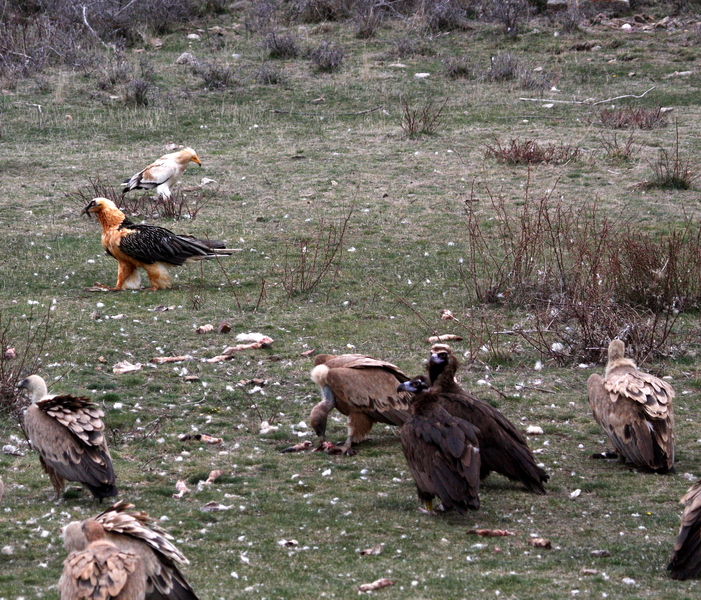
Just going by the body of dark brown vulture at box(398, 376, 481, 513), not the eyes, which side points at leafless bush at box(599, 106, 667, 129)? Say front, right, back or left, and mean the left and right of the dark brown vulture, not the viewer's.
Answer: right

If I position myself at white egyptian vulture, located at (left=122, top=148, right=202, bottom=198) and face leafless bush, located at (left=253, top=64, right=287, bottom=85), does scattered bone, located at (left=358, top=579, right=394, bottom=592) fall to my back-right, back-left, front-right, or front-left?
back-right

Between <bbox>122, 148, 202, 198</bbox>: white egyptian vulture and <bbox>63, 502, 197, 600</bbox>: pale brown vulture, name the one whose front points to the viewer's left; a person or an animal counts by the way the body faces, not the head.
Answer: the pale brown vulture

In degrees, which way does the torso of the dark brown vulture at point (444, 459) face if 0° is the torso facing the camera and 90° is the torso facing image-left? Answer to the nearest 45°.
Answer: approximately 90°

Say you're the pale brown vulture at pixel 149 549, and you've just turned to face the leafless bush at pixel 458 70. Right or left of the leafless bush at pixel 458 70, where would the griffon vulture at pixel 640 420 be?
right

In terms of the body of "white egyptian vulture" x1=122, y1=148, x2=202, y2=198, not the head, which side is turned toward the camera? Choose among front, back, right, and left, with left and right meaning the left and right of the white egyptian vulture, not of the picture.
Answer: right

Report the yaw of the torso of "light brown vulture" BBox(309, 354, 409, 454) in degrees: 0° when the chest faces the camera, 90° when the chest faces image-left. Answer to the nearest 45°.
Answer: approximately 90°
